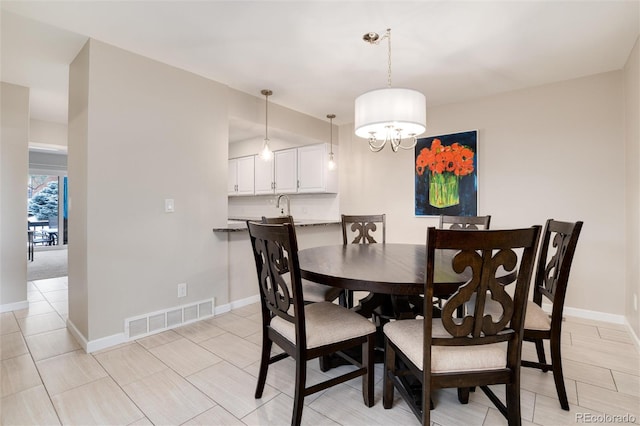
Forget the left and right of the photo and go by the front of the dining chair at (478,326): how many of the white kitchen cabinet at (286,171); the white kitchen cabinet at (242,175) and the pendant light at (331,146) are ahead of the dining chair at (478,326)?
3

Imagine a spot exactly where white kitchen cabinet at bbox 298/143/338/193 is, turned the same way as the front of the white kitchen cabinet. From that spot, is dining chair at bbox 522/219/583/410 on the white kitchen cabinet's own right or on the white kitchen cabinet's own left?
on the white kitchen cabinet's own left

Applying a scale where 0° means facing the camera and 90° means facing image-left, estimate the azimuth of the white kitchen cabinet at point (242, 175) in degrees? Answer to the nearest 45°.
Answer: approximately 45°

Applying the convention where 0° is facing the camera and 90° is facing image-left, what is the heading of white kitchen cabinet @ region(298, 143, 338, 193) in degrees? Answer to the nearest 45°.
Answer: approximately 45°

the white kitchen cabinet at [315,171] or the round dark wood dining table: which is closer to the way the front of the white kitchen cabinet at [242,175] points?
the round dark wood dining table

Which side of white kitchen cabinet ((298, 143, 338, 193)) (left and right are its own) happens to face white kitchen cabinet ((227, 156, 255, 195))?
right

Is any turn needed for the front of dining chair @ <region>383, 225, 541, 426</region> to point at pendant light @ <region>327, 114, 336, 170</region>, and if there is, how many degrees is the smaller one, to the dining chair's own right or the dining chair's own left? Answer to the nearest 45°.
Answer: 0° — it already faces it

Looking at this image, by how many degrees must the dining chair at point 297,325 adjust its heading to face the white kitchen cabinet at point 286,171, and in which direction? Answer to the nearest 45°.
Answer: approximately 45° to its left

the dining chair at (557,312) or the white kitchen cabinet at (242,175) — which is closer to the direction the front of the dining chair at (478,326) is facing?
the white kitchen cabinet

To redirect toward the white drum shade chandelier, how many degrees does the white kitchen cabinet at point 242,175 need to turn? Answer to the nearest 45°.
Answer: approximately 45° to its left

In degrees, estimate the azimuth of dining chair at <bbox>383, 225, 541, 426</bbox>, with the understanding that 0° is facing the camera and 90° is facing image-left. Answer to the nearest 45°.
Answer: approximately 135°

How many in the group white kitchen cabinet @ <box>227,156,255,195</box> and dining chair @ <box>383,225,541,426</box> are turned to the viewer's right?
0
